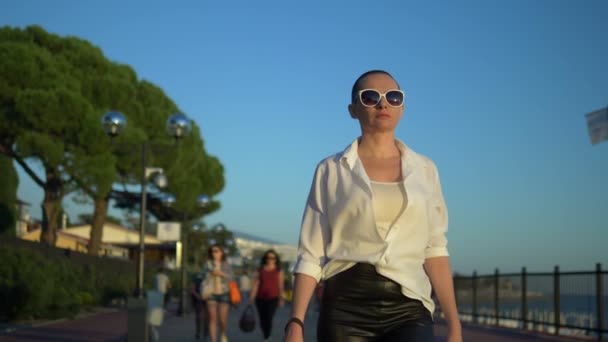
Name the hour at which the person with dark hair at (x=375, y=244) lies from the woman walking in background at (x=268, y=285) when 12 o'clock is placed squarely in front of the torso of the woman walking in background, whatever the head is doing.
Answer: The person with dark hair is roughly at 12 o'clock from the woman walking in background.

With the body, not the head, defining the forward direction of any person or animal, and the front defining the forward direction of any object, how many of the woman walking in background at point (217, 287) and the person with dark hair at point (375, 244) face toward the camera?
2

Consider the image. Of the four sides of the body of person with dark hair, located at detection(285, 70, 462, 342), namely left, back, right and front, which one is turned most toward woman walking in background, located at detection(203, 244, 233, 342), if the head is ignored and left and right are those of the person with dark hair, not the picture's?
back

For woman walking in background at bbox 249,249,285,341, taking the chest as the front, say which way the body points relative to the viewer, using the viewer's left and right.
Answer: facing the viewer

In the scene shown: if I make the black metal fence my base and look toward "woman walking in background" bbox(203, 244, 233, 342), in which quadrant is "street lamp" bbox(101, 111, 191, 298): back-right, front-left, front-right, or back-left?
front-right

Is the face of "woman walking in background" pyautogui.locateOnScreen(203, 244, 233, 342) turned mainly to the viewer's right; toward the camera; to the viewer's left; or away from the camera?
toward the camera

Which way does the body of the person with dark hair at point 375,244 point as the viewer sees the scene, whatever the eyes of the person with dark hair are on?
toward the camera

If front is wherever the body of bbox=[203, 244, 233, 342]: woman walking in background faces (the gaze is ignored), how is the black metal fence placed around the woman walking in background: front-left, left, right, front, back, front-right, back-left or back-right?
back-left

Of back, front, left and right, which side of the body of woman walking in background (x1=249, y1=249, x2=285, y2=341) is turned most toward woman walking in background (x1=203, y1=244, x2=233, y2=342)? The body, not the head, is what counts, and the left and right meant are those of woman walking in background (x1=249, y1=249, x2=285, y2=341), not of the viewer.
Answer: right

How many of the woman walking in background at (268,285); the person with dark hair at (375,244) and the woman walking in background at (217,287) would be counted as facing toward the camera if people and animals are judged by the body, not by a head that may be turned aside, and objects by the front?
3

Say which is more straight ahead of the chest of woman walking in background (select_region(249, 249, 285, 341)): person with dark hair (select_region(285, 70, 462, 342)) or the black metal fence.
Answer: the person with dark hair

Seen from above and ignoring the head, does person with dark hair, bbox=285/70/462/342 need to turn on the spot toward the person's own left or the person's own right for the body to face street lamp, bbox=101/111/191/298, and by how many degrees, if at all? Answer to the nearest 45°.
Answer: approximately 180°
